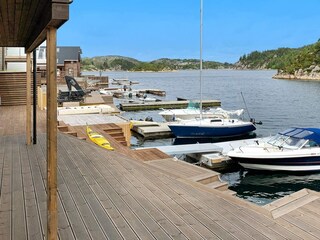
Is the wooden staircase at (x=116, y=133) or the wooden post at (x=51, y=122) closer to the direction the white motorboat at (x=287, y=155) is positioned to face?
the wooden staircase

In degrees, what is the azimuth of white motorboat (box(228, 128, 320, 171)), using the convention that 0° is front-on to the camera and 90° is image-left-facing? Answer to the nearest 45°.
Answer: approximately 90°

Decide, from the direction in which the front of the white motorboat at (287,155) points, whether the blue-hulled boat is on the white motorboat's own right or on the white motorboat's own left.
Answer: on the white motorboat's own right

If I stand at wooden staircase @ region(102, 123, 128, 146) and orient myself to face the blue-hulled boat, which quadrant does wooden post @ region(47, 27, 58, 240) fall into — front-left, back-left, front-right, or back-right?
back-right

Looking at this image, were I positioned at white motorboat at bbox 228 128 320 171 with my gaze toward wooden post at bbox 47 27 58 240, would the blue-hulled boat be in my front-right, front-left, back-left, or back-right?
back-right

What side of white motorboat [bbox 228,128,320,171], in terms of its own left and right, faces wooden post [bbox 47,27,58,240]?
left
